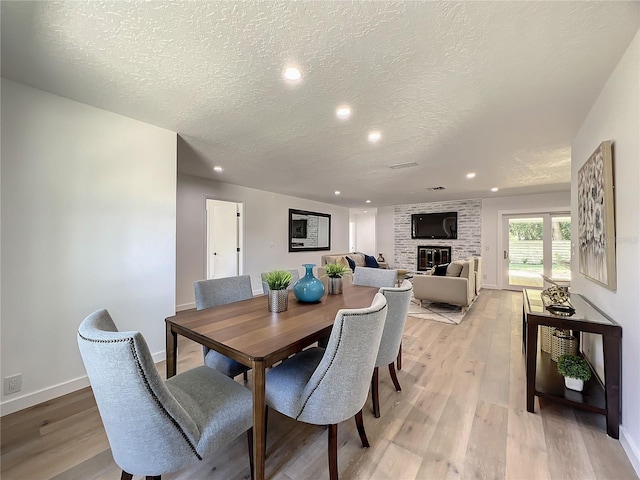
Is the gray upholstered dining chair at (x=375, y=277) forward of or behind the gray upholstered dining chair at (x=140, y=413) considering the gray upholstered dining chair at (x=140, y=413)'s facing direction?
forward

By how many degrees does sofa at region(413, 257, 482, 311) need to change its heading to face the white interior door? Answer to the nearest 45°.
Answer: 0° — it already faces it

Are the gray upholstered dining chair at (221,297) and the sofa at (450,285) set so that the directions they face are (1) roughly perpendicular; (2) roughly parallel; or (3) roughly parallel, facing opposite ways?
roughly parallel, facing opposite ways

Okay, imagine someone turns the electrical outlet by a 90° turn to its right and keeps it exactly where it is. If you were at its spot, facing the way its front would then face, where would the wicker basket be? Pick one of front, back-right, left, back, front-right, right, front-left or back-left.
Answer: left

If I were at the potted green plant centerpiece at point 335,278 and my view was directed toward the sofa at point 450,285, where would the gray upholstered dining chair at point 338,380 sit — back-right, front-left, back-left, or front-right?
back-right

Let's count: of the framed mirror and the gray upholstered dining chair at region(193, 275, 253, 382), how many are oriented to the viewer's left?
0

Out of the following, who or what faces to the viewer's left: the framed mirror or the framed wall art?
the framed wall art

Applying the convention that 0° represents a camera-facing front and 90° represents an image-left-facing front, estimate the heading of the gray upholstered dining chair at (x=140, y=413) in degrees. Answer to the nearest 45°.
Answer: approximately 225°

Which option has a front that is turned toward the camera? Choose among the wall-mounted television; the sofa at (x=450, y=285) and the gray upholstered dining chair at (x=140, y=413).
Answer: the wall-mounted television

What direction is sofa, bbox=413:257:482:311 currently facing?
to the viewer's left

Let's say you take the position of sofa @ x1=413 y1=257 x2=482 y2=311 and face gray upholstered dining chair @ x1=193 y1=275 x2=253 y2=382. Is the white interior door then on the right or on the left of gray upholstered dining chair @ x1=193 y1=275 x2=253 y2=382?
right

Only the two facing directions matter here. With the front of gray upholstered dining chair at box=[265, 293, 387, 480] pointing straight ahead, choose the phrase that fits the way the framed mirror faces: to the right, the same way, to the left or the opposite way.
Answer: the opposite way

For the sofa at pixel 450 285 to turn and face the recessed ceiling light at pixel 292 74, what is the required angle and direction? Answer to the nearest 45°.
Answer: approximately 90° to its left

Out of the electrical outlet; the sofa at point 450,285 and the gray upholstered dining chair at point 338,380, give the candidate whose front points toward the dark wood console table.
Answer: the electrical outlet

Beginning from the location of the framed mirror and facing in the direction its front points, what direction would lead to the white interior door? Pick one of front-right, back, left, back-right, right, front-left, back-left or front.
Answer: right

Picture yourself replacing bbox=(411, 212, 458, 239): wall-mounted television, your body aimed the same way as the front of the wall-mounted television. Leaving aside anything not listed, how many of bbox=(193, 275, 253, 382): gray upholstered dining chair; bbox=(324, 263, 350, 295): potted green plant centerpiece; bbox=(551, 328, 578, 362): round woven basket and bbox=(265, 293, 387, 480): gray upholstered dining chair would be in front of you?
4

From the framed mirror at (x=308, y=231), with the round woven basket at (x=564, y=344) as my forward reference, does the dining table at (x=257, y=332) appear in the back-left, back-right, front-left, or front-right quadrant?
front-right
